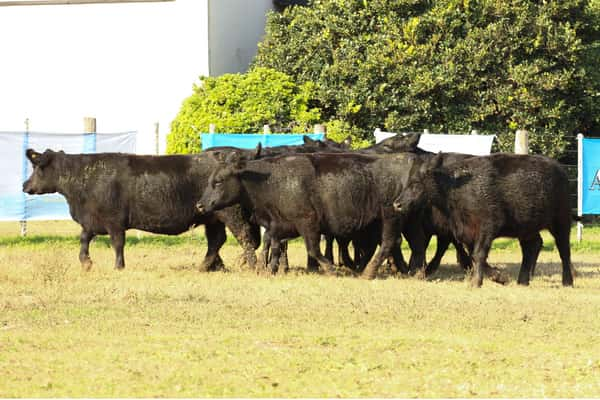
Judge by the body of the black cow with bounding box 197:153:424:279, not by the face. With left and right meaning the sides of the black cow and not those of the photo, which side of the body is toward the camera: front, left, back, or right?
left

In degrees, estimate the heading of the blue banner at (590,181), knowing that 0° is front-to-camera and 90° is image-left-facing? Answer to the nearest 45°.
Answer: approximately 0°

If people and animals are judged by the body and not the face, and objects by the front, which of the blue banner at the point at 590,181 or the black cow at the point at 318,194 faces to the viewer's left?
the black cow

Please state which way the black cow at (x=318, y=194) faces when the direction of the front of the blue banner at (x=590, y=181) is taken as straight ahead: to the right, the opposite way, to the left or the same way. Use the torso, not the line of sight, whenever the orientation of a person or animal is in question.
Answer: to the right

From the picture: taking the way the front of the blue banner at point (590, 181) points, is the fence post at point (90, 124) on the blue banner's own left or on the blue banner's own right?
on the blue banner's own right

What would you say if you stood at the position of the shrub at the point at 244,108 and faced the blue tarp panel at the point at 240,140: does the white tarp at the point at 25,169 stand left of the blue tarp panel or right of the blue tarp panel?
right

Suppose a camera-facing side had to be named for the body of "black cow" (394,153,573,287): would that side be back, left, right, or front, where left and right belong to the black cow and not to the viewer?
left

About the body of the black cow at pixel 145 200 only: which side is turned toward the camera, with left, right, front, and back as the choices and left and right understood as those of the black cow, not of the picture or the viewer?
left
